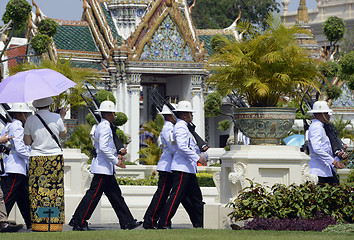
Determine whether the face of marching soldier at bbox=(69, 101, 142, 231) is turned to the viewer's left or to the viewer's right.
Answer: to the viewer's right

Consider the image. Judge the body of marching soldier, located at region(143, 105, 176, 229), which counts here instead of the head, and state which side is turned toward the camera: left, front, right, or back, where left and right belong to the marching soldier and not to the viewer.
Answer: right

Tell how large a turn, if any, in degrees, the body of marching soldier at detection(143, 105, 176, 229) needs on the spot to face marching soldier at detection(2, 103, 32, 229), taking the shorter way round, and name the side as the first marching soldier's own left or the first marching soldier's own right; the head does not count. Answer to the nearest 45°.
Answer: approximately 180°

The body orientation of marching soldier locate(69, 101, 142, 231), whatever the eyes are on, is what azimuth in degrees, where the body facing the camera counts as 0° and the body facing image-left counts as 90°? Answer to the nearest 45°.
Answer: approximately 270°

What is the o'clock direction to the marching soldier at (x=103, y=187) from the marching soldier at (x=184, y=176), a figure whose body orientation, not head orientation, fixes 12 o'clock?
the marching soldier at (x=103, y=187) is roughly at 6 o'clock from the marching soldier at (x=184, y=176).

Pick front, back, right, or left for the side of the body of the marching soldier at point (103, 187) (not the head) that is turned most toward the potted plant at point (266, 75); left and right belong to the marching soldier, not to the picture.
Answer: front

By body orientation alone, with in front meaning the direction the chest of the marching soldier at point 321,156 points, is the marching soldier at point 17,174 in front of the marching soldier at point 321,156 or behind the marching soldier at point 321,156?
behind

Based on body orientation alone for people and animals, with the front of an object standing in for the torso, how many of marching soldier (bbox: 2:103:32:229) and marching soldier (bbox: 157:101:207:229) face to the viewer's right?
2

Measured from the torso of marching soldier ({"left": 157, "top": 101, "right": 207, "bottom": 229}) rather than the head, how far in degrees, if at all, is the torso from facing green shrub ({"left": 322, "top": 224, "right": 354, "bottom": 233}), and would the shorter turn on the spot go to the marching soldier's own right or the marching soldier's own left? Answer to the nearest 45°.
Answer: approximately 45° to the marching soldier's own right

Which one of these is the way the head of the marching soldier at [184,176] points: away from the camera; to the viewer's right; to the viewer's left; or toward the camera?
to the viewer's right

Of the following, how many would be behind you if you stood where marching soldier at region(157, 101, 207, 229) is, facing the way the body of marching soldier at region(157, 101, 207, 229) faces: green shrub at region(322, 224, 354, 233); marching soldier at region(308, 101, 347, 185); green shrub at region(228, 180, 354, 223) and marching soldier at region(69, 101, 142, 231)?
1
